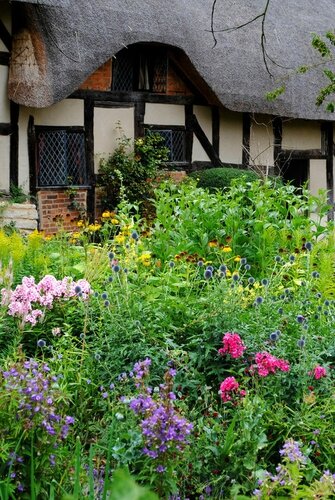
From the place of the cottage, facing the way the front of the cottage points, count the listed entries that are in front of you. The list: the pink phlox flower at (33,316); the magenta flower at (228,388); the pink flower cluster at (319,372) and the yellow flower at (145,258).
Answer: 4

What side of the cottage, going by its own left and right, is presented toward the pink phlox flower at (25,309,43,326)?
front

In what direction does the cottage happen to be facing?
toward the camera

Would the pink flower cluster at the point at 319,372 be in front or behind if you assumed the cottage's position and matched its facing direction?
in front

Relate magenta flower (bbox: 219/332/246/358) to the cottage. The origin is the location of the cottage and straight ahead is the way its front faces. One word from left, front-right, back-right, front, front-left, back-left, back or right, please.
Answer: front

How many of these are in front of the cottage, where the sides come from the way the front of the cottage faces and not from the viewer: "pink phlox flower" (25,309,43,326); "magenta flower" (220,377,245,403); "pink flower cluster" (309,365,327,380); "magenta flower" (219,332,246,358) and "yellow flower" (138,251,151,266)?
5

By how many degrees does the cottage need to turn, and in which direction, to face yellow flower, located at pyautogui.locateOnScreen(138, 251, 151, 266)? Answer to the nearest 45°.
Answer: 0° — it already faces it

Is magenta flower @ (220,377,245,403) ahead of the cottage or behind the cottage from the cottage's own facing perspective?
ahead

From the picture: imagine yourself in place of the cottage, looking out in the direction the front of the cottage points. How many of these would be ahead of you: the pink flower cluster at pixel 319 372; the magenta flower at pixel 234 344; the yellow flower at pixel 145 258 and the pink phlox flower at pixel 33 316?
4
